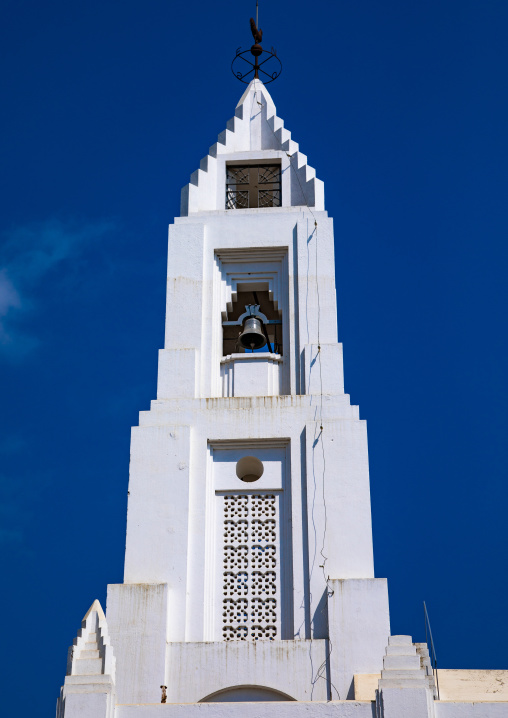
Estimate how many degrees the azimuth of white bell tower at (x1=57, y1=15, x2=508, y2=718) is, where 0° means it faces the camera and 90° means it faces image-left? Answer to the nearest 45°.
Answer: approximately 0°
